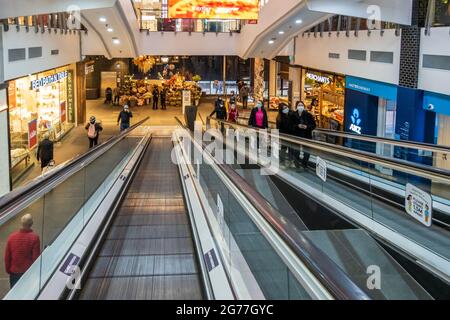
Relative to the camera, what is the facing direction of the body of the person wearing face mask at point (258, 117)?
toward the camera

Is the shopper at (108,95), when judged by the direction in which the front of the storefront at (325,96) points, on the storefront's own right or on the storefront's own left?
on the storefront's own right

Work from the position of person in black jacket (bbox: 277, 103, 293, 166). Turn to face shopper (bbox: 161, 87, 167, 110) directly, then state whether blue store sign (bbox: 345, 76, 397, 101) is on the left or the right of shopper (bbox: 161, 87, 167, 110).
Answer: right

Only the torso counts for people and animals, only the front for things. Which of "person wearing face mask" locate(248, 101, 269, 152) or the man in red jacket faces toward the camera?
the person wearing face mask

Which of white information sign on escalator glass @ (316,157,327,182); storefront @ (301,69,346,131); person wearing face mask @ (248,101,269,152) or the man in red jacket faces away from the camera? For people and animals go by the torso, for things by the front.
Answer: the man in red jacket

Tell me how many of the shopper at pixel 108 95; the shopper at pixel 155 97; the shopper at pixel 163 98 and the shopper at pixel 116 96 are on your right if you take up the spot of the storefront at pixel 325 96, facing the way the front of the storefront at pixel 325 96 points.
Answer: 4

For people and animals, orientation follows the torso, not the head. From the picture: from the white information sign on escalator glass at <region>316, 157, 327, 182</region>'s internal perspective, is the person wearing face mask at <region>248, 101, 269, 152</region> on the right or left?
on its right

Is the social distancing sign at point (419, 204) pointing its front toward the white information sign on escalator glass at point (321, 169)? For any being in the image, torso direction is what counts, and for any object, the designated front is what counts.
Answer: no

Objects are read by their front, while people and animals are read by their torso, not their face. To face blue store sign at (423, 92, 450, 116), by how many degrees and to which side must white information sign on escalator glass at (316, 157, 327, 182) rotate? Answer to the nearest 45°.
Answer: approximately 180°

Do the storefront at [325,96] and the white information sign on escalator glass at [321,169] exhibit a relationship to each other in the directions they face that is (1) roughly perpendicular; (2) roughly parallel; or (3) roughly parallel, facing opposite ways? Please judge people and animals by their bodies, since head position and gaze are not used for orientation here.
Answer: roughly parallel

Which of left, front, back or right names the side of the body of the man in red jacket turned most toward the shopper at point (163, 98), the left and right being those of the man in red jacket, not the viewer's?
front

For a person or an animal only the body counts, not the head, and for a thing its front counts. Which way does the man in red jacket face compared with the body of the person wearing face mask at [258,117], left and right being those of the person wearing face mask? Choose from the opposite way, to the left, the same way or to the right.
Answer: the opposite way

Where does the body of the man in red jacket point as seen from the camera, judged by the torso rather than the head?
away from the camera

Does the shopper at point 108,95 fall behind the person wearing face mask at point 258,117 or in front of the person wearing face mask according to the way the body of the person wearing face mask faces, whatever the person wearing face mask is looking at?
behind

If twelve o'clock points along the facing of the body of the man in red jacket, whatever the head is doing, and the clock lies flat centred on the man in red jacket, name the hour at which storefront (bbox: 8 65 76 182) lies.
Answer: The storefront is roughly at 12 o'clock from the man in red jacket.

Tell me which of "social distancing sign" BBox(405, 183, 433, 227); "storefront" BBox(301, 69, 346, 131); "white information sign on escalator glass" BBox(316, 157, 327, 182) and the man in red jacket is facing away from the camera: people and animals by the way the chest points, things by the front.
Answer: the man in red jacket

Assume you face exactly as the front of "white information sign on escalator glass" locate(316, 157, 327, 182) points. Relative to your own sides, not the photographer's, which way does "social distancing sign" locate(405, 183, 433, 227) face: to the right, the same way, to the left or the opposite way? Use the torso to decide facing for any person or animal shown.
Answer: the same way

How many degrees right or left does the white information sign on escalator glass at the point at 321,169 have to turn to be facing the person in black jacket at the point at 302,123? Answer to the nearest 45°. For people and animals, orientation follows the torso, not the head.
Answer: approximately 135° to its right

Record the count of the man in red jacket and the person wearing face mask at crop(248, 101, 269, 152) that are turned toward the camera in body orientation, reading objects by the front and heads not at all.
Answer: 1

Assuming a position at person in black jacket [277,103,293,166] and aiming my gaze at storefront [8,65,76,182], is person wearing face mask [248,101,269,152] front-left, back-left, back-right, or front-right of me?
front-right

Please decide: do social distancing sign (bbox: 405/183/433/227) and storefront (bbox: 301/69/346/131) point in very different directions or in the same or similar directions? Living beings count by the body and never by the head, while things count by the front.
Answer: same or similar directions
